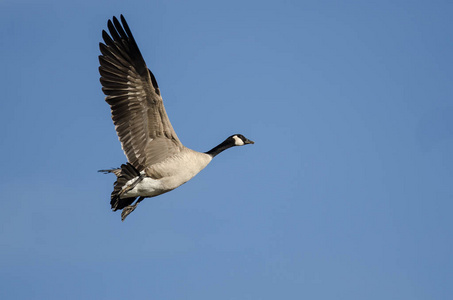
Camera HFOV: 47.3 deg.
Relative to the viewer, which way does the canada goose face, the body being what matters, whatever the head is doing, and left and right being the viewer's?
facing to the right of the viewer
